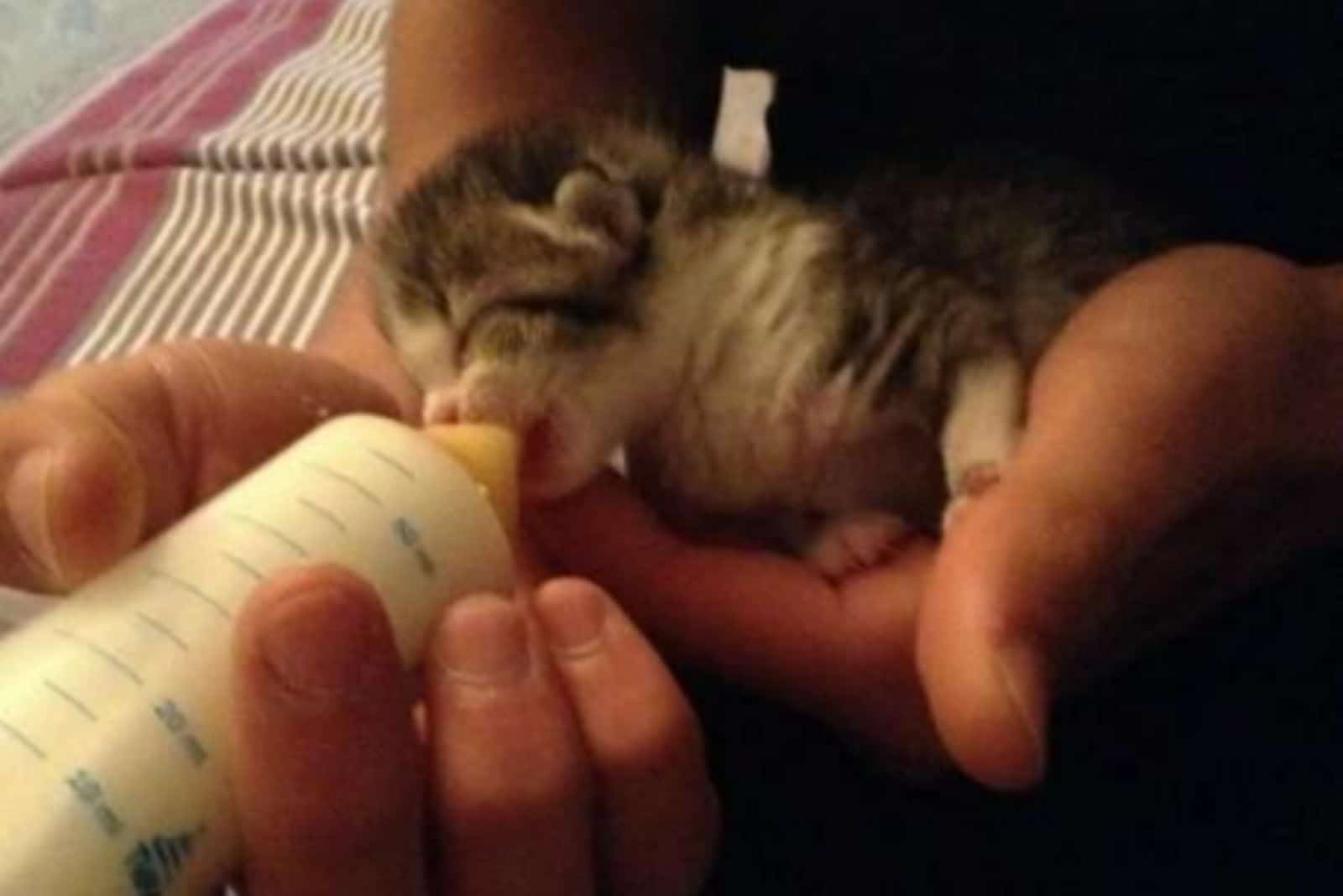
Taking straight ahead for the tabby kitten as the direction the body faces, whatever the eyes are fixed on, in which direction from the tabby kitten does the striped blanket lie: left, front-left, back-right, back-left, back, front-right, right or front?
front-right

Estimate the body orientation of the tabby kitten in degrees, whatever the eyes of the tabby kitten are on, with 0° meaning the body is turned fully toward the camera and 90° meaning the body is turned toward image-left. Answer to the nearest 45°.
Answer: approximately 90°
